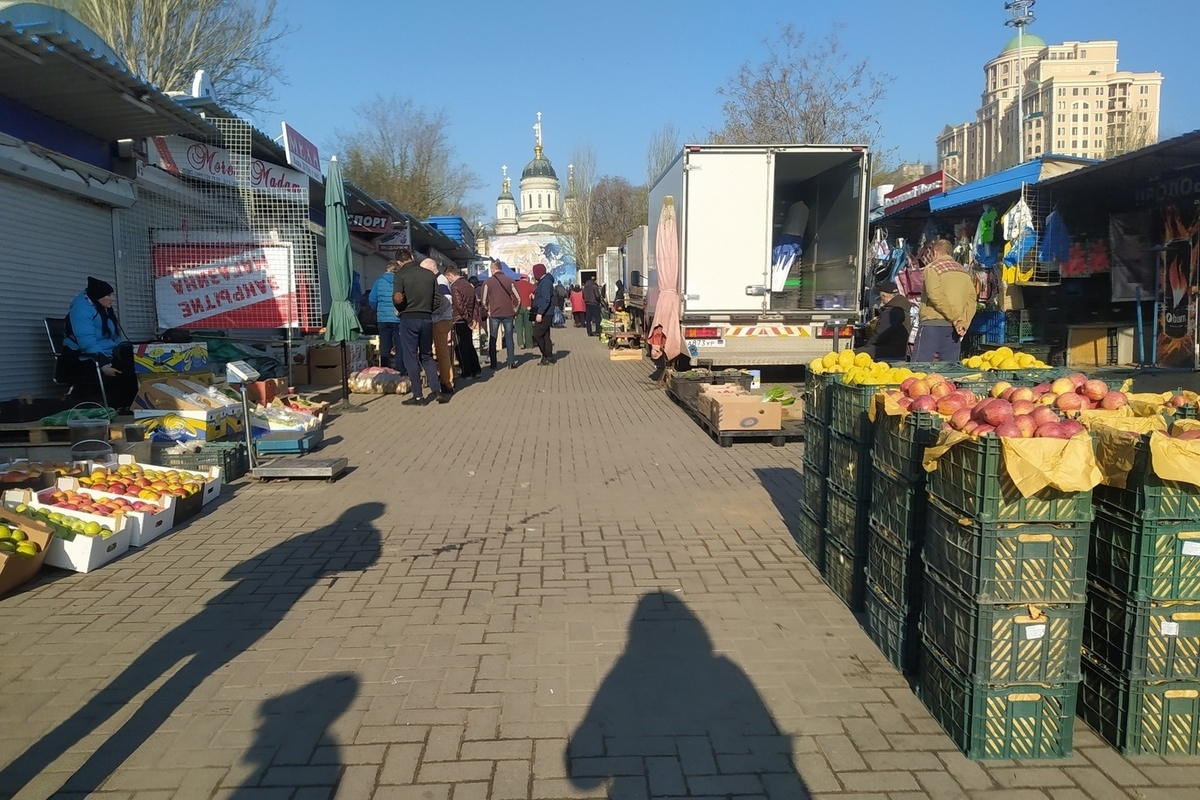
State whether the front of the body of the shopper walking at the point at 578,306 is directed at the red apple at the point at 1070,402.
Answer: no

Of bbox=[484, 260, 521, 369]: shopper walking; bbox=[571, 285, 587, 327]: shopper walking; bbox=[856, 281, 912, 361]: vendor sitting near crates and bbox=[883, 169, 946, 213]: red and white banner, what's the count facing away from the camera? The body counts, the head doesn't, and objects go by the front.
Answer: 2

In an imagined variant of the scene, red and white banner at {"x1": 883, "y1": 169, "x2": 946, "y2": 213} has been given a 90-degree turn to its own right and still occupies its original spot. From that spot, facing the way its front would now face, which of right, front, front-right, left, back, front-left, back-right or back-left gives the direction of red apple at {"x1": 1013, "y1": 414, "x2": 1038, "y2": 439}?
back-left

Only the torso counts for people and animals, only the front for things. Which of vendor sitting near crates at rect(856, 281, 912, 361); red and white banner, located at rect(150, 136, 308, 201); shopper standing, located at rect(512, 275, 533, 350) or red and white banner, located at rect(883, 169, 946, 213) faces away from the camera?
the shopper standing

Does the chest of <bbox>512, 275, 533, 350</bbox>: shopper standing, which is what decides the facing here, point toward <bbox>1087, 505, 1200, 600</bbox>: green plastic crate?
no

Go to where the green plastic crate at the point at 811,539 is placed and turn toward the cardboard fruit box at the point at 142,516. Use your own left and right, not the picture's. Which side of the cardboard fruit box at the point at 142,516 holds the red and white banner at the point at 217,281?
right

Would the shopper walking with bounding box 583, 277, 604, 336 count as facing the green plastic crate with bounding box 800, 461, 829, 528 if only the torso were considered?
no

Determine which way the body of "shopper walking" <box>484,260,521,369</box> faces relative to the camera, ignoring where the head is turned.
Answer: away from the camera

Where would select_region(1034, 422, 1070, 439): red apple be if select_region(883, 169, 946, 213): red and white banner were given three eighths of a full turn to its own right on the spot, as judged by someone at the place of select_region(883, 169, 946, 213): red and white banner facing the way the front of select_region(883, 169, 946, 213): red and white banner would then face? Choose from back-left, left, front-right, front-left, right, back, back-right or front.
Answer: back

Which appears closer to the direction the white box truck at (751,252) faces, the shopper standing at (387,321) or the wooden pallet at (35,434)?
the shopper standing

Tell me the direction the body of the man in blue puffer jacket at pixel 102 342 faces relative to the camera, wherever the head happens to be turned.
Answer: to the viewer's right

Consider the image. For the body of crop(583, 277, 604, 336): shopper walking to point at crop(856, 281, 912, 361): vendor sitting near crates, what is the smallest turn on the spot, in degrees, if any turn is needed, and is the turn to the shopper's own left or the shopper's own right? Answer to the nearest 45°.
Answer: approximately 180°

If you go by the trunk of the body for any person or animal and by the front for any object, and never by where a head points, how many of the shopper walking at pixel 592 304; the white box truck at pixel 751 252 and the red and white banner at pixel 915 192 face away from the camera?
2

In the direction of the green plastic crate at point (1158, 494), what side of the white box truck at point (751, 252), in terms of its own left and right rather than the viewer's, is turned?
back

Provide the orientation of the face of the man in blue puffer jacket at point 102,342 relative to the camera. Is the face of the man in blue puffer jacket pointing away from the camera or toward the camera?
toward the camera

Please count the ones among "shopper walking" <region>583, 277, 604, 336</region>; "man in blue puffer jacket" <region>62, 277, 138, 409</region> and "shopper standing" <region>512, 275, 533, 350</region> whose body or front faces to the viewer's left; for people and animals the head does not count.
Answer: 0

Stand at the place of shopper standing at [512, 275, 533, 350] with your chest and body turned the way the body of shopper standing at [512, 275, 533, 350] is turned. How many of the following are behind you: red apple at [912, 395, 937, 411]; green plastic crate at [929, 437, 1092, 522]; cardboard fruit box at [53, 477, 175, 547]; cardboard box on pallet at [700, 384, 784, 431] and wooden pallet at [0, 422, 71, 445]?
5

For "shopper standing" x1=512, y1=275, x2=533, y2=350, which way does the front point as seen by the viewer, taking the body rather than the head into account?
away from the camera

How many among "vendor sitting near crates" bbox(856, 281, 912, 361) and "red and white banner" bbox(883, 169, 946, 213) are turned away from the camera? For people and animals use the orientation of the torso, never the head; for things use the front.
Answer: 0

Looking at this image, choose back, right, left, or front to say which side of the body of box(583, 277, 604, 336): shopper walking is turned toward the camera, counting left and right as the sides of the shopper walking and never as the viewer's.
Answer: back
